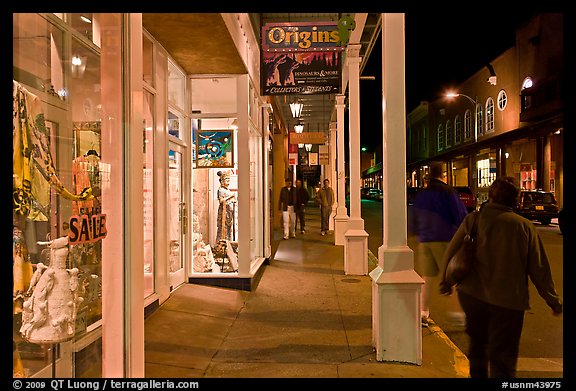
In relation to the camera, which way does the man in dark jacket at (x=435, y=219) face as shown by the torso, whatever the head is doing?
away from the camera

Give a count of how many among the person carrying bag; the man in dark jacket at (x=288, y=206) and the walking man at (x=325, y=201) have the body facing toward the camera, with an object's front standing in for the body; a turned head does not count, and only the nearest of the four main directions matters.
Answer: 2

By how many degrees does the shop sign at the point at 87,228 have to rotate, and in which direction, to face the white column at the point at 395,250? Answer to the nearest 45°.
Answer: approximately 45° to its left

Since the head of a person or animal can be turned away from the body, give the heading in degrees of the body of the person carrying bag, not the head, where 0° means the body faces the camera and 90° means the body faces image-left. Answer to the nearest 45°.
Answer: approximately 180°

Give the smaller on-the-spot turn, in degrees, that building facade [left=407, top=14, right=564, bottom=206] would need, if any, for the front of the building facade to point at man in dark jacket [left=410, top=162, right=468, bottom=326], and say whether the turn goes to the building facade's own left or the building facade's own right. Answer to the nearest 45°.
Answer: approximately 45° to the building facade's own left

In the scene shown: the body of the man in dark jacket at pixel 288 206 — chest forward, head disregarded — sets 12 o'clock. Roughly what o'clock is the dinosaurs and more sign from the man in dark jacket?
The dinosaurs and more sign is roughly at 12 o'clock from the man in dark jacket.

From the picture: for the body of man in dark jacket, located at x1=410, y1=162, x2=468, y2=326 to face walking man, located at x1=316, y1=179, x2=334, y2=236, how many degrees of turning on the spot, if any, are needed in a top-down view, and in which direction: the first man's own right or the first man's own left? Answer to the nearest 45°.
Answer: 0° — they already face them

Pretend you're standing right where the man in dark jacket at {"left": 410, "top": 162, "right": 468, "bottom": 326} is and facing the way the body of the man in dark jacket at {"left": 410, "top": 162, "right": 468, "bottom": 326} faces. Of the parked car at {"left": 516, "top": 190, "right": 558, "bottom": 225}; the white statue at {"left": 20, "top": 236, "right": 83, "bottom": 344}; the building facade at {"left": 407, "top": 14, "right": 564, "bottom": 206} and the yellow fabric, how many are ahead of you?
2

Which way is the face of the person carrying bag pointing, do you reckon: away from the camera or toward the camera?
away from the camera

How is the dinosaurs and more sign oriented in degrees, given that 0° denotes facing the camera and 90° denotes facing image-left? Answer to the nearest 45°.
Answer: approximately 0°

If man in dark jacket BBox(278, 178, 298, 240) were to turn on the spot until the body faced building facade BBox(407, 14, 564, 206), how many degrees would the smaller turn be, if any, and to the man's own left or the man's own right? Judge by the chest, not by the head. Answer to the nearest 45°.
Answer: approximately 135° to the man's own left

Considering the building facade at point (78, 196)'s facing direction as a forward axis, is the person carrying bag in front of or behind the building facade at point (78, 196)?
in front

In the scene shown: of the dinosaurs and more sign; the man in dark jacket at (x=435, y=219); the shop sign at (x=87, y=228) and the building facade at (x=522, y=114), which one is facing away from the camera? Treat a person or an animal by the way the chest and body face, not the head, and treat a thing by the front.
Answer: the man in dark jacket

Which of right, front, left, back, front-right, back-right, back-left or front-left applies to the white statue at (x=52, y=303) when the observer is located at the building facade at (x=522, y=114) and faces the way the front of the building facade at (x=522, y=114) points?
front-left

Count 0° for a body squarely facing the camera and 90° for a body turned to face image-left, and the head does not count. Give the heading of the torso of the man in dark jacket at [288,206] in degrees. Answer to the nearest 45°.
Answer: approximately 0°
